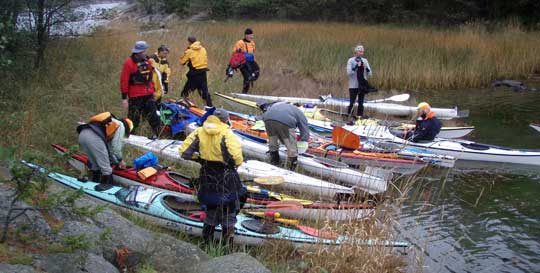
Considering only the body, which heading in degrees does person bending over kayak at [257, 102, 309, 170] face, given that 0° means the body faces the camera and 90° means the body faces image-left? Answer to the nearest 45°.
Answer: approximately 225°
